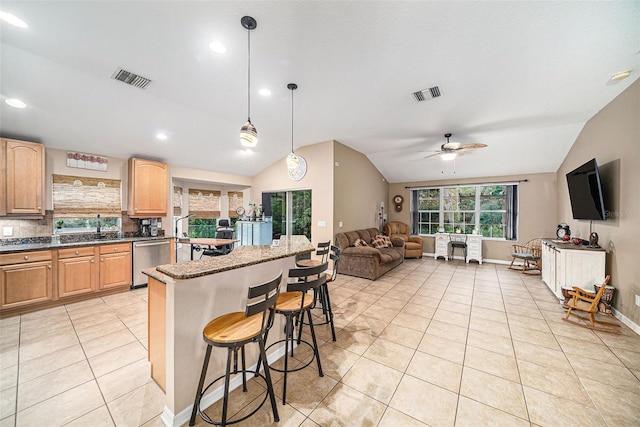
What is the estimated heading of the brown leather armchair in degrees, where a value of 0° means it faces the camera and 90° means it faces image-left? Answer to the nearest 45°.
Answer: approximately 315°

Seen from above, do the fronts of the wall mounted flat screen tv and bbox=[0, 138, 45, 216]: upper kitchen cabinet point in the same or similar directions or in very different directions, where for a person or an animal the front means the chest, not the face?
very different directions

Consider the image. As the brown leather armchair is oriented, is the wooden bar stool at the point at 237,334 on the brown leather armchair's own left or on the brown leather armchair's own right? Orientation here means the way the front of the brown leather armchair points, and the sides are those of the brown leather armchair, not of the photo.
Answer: on the brown leather armchair's own right

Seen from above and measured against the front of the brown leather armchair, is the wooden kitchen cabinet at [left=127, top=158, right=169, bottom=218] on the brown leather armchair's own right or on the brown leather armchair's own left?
on the brown leather armchair's own right

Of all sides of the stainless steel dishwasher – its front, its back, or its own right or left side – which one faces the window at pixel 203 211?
left

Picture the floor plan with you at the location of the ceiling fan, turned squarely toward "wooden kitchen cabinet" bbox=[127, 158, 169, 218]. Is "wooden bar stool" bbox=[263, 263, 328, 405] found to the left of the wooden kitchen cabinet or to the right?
left
